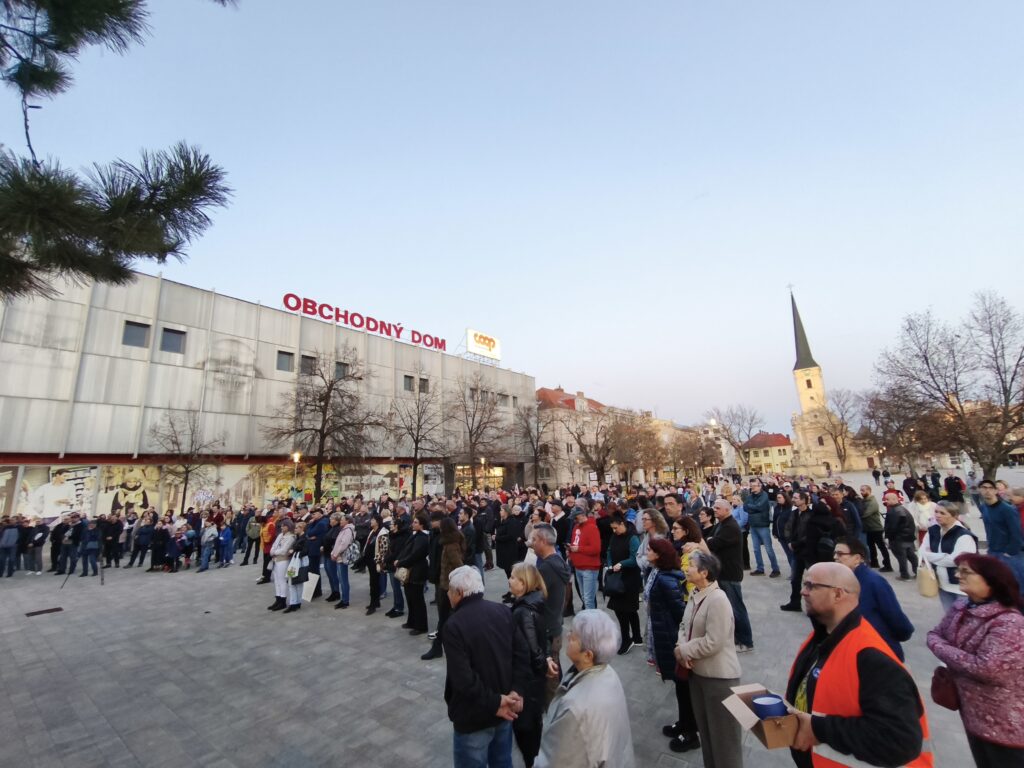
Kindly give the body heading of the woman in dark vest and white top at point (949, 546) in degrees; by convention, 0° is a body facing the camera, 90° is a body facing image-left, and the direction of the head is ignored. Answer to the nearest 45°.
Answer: approximately 45°

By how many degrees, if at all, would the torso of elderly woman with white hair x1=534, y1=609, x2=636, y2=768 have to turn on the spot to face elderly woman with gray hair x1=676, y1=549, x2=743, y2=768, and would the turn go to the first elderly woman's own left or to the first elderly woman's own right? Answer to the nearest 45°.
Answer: approximately 90° to the first elderly woman's own right

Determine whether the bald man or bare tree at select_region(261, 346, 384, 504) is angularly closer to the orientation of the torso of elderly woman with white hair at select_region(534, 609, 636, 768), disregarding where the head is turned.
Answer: the bare tree

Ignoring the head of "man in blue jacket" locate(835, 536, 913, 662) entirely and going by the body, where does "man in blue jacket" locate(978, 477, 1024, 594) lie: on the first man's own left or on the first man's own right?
on the first man's own right

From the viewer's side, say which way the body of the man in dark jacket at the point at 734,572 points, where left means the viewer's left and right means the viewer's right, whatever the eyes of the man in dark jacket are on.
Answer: facing to the left of the viewer

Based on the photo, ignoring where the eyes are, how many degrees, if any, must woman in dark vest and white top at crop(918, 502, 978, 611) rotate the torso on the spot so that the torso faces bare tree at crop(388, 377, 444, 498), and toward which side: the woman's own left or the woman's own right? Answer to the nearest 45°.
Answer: approximately 90° to the woman's own right

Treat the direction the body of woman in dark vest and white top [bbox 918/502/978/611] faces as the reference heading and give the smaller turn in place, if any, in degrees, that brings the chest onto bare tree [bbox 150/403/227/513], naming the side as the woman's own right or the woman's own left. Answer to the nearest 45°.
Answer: approximately 45° to the woman's own right

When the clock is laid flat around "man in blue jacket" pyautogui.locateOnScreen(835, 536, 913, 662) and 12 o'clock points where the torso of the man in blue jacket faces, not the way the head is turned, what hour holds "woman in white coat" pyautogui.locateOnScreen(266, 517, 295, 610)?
The woman in white coat is roughly at 12 o'clock from the man in blue jacket.

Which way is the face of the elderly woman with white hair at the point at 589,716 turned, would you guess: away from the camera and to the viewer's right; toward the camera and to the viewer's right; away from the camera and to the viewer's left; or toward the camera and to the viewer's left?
away from the camera and to the viewer's left

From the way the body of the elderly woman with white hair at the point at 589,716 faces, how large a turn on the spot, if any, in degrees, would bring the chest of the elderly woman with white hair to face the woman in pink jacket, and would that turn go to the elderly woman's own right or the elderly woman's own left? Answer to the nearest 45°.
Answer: approximately 135° to the elderly woman's own right
